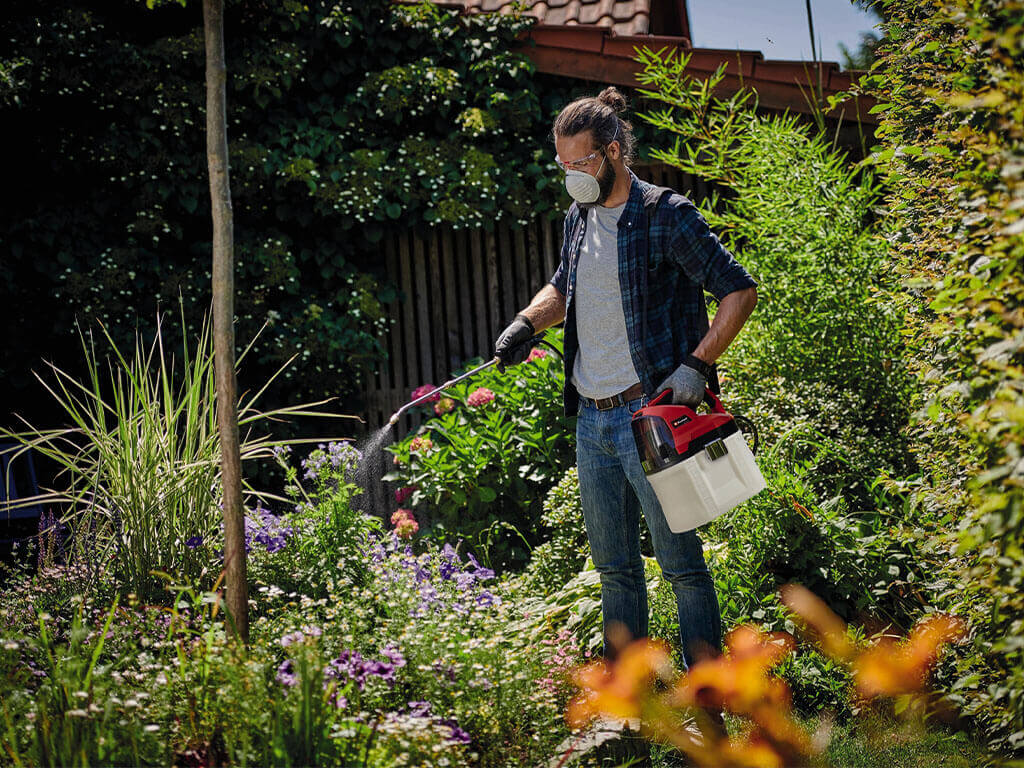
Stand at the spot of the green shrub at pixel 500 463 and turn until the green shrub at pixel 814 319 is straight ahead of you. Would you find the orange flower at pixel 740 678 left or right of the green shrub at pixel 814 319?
right

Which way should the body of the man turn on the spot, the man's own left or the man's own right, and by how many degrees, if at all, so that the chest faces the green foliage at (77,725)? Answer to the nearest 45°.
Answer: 0° — they already face it

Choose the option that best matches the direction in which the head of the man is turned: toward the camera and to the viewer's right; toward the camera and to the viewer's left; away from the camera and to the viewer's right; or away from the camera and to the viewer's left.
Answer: toward the camera and to the viewer's left

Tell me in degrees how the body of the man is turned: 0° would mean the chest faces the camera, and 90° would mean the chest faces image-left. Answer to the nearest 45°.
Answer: approximately 45°

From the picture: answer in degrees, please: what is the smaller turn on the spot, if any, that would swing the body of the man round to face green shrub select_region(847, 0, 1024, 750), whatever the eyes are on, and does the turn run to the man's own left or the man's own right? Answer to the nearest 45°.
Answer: approximately 90° to the man's own left

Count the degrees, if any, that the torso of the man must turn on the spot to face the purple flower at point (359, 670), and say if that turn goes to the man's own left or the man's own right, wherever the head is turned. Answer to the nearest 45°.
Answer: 0° — they already face it

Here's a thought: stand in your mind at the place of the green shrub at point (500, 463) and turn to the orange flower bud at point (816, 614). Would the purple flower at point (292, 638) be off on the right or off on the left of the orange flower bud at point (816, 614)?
right
